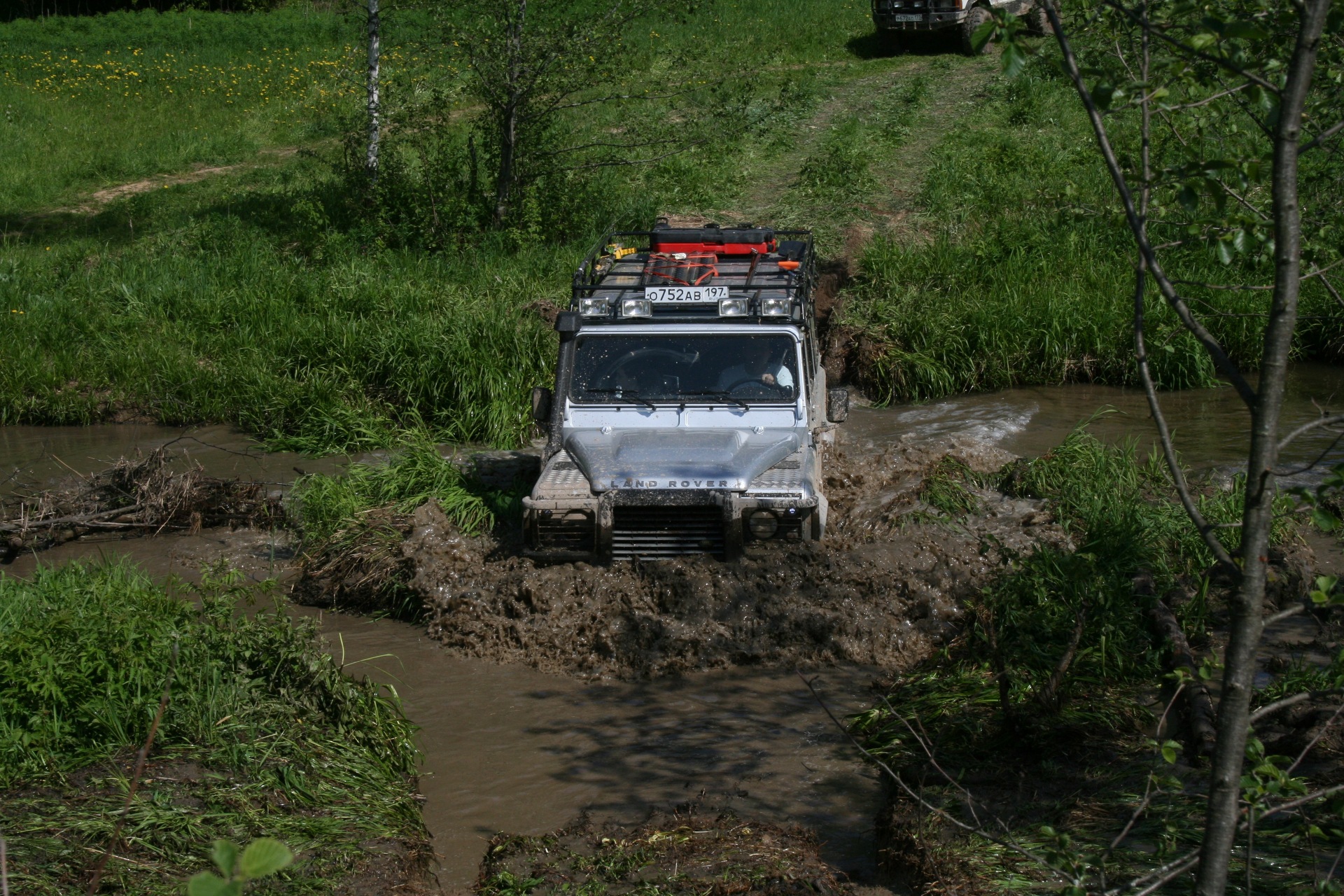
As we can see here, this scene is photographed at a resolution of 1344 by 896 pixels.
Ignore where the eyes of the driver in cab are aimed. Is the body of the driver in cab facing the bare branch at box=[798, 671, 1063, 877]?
yes

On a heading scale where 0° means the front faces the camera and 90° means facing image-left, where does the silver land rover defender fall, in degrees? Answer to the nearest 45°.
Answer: approximately 0°

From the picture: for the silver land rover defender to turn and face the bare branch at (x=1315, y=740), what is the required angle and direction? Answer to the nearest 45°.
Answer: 0° — it already faces it

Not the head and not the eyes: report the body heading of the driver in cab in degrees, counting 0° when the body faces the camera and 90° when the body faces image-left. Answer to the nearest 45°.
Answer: approximately 0°

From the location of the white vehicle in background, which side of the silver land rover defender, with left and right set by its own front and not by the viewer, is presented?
back

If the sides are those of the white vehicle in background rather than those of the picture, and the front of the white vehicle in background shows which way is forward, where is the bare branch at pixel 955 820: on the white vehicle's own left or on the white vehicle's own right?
on the white vehicle's own left

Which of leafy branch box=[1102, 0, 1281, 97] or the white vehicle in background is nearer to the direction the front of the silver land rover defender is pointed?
the leafy branch
